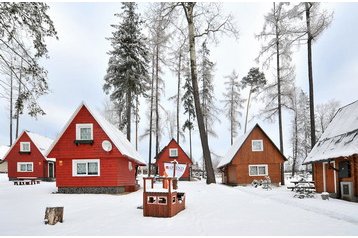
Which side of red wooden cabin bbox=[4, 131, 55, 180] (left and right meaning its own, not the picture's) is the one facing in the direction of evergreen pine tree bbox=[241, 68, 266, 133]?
left

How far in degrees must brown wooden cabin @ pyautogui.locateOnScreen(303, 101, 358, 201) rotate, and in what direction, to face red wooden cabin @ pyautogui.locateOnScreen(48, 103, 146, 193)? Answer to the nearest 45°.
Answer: approximately 45° to its right

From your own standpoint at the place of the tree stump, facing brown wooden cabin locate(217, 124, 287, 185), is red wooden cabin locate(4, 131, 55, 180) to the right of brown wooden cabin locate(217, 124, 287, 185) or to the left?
left

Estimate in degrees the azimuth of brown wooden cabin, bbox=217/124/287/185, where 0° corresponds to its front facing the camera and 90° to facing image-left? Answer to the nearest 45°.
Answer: approximately 0°

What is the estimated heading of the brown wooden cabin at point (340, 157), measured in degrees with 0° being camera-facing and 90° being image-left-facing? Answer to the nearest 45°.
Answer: approximately 45°

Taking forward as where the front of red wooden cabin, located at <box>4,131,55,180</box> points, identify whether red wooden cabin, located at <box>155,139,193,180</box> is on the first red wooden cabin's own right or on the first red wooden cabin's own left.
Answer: on the first red wooden cabin's own left

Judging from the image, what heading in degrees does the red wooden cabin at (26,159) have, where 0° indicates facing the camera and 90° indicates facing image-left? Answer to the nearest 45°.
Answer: approximately 0°

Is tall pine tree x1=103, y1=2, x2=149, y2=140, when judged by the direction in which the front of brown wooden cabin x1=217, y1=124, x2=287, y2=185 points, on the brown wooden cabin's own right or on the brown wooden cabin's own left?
on the brown wooden cabin's own right
